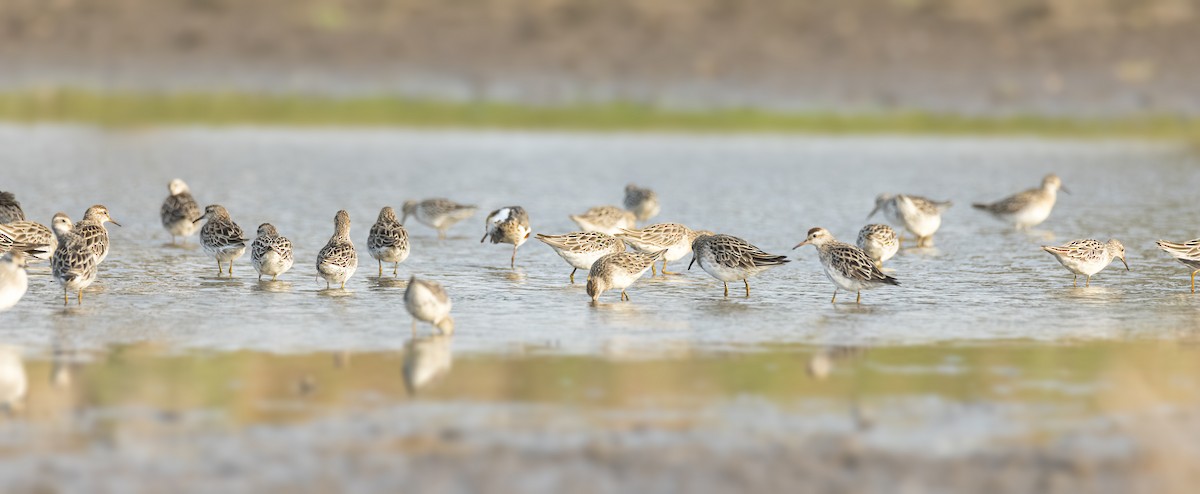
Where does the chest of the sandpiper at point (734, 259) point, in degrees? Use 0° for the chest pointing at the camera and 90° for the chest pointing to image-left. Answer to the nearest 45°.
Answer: approximately 90°

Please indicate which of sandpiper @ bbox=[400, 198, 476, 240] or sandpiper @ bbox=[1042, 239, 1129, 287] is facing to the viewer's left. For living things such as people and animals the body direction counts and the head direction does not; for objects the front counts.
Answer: sandpiper @ bbox=[400, 198, 476, 240]

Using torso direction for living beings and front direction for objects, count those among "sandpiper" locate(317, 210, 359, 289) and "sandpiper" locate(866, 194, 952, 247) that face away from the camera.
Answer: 1

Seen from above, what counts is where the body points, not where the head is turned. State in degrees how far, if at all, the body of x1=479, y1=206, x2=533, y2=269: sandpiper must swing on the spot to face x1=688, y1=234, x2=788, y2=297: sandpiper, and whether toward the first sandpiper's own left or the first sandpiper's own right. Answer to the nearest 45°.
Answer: approximately 135° to the first sandpiper's own left

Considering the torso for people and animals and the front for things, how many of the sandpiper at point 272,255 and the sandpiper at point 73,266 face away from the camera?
2
